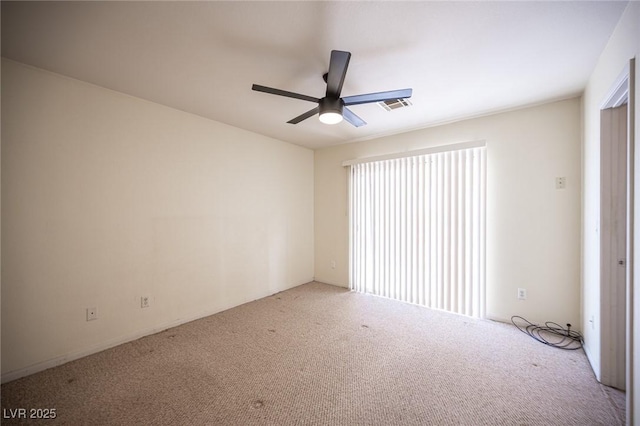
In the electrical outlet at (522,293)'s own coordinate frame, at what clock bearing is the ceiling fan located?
The ceiling fan is roughly at 1 o'clock from the electrical outlet.

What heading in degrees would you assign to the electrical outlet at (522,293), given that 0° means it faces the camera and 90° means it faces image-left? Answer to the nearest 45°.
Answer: approximately 0°

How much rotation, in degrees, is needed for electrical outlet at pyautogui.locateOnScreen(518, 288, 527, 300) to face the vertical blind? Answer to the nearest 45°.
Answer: approximately 90° to its right
